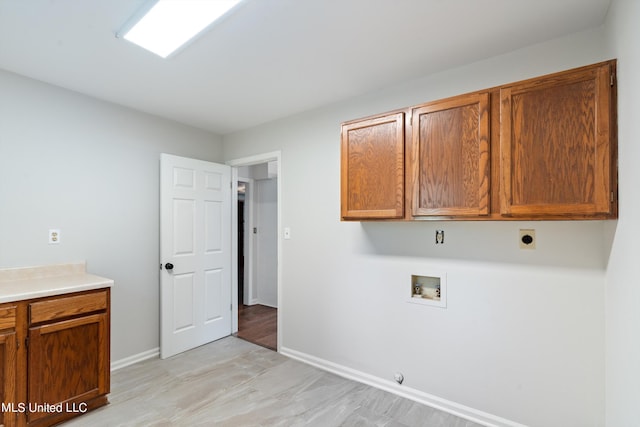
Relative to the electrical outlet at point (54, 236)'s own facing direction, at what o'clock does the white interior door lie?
The white interior door is roughly at 9 o'clock from the electrical outlet.

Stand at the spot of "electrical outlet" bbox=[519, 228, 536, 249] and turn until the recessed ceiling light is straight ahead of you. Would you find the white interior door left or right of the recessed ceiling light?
right

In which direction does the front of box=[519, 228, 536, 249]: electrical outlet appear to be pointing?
toward the camera

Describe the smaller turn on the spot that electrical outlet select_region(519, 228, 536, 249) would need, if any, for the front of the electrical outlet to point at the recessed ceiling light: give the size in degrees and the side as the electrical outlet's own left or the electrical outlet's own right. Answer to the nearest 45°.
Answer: approximately 45° to the electrical outlet's own right

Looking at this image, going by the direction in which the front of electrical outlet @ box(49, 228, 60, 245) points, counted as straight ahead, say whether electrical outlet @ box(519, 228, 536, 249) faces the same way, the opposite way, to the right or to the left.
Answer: to the right

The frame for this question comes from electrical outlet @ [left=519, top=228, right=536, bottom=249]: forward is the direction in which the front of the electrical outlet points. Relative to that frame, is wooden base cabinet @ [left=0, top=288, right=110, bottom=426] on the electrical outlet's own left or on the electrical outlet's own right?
on the electrical outlet's own right

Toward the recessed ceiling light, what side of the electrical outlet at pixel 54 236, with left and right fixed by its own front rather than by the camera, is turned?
front

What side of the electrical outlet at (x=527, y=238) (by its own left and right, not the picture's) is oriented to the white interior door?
right

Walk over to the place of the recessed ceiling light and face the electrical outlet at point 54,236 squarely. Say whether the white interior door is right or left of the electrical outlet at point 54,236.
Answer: right

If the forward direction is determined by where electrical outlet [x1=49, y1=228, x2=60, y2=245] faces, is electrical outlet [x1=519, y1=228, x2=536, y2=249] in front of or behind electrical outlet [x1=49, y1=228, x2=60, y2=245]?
in front
